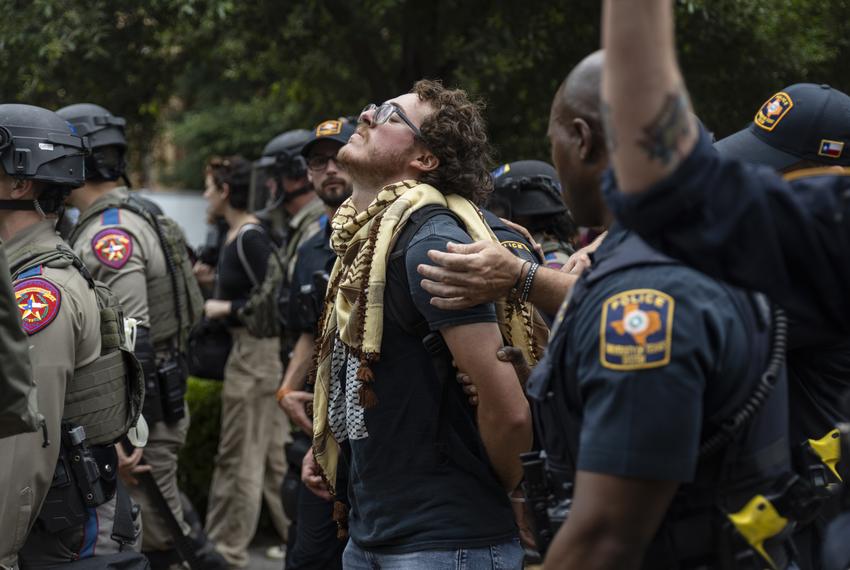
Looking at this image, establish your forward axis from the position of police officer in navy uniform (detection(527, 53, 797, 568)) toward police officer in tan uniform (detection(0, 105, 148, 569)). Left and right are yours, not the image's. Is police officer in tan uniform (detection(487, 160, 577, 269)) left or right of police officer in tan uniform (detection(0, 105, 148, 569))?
right

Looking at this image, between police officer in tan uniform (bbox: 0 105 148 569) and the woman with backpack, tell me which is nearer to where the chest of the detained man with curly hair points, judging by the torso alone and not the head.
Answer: the police officer in tan uniform

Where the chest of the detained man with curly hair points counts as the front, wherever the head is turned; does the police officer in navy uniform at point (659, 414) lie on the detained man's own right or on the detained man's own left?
on the detained man's own left

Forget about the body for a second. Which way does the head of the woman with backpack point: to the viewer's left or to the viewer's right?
to the viewer's left

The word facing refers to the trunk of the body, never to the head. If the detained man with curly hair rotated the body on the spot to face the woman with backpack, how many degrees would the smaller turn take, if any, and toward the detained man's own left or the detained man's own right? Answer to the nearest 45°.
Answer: approximately 90° to the detained man's own right

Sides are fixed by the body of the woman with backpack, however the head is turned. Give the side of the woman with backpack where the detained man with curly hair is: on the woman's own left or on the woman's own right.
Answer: on the woman's own left

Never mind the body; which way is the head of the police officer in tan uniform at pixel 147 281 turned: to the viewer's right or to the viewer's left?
to the viewer's left

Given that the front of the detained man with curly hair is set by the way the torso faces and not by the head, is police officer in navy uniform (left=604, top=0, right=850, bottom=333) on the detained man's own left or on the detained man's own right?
on the detained man's own left

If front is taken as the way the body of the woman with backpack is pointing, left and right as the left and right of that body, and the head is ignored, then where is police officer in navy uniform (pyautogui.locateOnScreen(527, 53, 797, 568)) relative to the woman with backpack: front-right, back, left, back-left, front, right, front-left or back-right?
left

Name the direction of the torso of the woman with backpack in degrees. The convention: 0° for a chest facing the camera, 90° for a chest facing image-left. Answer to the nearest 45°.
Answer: approximately 90°
